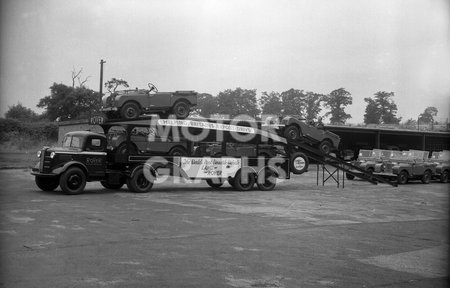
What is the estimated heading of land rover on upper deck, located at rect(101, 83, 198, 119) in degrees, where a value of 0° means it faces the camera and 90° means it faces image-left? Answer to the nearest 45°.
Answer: approximately 45°

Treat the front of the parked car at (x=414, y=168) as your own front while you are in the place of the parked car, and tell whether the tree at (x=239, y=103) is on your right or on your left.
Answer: on your right

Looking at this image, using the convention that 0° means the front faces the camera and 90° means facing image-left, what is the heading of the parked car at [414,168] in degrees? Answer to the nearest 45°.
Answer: approximately 45°

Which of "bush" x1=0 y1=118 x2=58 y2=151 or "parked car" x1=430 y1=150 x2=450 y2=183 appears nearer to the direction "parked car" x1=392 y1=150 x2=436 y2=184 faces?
the bush

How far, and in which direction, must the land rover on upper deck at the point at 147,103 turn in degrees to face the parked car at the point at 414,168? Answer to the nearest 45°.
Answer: approximately 180°

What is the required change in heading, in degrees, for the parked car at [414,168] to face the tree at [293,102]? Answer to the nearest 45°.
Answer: approximately 90° to its right

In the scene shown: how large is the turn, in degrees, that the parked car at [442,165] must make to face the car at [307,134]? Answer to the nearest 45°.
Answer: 0° — it already faces it

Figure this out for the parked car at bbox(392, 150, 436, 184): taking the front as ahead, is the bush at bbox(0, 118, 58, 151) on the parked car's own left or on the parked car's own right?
on the parked car's own right

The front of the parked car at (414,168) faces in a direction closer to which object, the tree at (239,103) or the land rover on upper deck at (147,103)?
the land rover on upper deck

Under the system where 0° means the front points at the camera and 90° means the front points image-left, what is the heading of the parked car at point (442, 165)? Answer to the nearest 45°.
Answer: approximately 45°

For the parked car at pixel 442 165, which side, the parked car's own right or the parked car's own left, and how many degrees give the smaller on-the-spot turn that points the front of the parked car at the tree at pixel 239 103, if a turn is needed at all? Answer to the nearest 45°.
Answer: approximately 45° to the parked car's own right
